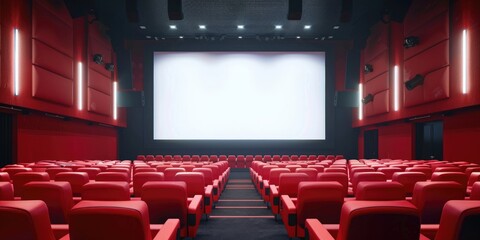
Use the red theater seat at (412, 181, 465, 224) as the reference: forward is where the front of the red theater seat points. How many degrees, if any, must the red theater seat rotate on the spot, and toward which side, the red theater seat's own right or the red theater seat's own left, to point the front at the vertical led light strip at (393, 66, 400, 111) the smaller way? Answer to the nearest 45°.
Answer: approximately 45° to the red theater seat's own right

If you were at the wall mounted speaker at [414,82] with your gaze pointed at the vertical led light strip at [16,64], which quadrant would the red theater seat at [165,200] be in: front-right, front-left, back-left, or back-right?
front-left

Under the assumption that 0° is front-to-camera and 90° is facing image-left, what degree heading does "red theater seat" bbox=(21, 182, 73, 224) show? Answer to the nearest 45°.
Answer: approximately 225°

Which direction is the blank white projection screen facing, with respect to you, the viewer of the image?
facing the viewer

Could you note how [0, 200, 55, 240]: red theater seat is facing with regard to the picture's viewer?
facing away from the viewer and to the right of the viewer

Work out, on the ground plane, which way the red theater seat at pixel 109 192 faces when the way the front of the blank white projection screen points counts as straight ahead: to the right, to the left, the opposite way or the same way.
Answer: the opposite way

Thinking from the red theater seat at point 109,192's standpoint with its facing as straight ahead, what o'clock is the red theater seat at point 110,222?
the red theater seat at point 110,222 is roughly at 6 o'clock from the red theater seat at point 109,192.

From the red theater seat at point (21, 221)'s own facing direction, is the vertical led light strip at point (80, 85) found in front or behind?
in front

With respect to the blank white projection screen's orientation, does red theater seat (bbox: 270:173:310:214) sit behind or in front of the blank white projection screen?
in front

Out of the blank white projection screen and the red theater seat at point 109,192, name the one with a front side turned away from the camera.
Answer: the red theater seat

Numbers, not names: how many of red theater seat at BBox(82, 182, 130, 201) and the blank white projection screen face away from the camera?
1

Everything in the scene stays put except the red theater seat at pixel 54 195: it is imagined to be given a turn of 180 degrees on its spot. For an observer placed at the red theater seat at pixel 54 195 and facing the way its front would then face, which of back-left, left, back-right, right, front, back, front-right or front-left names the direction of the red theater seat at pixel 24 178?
back-right

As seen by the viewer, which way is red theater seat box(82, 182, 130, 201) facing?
away from the camera

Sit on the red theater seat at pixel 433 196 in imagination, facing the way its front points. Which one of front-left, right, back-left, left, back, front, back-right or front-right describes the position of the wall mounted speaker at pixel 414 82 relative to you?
front-right
